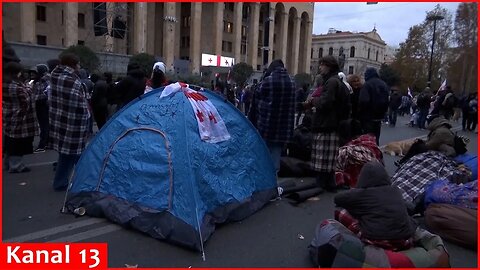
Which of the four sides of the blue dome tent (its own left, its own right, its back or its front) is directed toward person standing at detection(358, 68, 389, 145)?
back

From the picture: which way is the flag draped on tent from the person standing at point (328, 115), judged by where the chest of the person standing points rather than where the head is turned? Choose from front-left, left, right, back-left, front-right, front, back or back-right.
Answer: front-left

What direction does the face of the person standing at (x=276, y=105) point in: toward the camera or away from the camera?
away from the camera

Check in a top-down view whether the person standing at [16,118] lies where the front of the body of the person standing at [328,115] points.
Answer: yes

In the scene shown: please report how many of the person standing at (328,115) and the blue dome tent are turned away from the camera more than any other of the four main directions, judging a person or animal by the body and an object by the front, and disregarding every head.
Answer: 0

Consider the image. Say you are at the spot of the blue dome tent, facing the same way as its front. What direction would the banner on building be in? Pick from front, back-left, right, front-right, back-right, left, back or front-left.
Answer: back-right

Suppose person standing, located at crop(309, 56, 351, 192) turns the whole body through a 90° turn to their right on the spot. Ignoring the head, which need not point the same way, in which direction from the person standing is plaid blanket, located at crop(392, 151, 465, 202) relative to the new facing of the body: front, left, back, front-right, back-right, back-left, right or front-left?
right

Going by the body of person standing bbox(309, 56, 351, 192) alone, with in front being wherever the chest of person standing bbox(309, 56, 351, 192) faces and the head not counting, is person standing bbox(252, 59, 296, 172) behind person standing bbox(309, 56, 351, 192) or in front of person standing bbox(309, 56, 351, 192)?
in front

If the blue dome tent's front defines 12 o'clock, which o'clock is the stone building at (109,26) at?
The stone building is roughly at 4 o'clock from the blue dome tent.

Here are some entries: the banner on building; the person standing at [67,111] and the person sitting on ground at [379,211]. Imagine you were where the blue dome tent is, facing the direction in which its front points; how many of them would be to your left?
1

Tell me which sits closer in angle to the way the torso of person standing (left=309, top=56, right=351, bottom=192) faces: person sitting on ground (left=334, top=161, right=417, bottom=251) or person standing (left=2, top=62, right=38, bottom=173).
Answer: the person standing

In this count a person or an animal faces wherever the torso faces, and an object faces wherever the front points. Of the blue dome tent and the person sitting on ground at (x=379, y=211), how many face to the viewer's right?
0

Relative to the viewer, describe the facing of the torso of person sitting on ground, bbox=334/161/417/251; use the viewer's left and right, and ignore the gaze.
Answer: facing away from the viewer and to the left of the viewer

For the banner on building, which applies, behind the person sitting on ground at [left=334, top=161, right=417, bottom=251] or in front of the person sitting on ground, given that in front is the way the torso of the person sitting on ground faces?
in front

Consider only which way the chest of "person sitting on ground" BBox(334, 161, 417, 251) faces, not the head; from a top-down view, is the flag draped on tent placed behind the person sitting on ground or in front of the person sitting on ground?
in front

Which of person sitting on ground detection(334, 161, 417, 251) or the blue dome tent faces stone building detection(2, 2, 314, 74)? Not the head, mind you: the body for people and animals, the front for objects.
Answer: the person sitting on ground

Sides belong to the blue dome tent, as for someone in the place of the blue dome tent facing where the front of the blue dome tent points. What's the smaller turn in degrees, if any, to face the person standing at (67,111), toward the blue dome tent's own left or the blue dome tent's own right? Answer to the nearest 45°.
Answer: approximately 90° to the blue dome tent's own right
